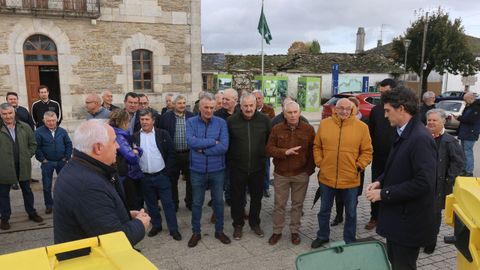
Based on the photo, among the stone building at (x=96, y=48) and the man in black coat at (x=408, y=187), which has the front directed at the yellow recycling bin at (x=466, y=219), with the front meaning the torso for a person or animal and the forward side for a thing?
the stone building

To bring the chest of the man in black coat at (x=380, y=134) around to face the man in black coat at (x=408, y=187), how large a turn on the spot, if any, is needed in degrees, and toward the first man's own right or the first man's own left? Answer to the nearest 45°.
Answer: approximately 45° to the first man's own left

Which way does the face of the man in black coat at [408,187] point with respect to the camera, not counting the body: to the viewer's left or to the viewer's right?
to the viewer's left

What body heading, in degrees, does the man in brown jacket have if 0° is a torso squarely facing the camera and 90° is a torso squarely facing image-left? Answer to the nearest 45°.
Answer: approximately 0°

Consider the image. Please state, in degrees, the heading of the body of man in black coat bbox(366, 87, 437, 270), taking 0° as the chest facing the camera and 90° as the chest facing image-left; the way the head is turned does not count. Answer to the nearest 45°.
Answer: approximately 90°

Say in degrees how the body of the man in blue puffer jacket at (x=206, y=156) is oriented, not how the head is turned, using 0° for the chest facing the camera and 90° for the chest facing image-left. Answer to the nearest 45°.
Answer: approximately 0°

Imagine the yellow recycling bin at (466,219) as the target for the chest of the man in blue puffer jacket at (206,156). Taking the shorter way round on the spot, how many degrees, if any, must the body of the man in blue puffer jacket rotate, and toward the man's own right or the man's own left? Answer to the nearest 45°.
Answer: approximately 45° to the man's own left

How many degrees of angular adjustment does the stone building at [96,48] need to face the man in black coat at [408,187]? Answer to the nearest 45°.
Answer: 0° — it already faces them

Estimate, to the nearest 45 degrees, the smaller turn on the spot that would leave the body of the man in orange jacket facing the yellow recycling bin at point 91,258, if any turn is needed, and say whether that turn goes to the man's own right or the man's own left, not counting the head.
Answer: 0° — they already face it
